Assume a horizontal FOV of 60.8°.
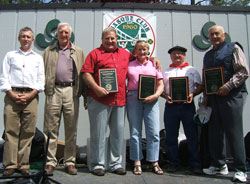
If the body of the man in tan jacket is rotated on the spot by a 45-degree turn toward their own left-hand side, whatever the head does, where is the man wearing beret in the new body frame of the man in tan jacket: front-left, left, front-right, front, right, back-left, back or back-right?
front-left

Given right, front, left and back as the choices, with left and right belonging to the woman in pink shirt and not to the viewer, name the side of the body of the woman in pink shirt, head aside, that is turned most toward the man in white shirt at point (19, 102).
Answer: right

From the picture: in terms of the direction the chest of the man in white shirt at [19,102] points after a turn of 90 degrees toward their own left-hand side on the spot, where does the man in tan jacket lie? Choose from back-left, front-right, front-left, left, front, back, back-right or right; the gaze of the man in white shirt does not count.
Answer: front

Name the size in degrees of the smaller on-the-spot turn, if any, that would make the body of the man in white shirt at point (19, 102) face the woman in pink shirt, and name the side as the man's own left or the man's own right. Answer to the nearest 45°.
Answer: approximately 90° to the man's own left

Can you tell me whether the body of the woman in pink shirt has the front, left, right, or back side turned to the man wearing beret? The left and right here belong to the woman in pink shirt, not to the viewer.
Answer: left

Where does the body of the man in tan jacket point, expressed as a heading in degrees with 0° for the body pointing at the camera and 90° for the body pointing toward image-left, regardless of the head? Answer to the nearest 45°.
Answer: approximately 0°

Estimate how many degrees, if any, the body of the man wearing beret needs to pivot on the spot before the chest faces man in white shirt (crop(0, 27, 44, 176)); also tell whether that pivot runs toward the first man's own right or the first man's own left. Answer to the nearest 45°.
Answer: approximately 45° to the first man's own right
